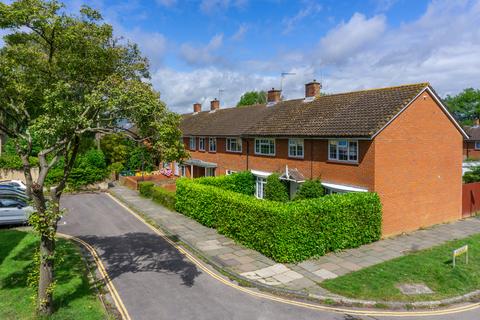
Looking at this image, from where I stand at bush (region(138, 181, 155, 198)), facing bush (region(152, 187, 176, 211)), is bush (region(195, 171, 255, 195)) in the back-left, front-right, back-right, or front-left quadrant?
front-left

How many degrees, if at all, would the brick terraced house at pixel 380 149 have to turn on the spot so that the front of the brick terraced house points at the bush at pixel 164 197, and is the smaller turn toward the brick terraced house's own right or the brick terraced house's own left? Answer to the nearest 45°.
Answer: approximately 45° to the brick terraced house's own right

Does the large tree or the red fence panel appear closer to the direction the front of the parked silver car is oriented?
the red fence panel

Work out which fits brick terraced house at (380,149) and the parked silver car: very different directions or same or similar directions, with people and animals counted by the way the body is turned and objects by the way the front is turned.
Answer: very different directions

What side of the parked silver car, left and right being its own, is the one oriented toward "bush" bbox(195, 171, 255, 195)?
front

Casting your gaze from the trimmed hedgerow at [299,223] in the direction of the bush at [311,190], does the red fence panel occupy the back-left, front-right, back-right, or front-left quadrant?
front-right

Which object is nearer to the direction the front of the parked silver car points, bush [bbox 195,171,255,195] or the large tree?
the bush

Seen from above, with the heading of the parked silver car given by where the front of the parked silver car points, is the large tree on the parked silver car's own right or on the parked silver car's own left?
on the parked silver car's own right

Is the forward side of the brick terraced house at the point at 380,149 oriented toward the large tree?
yes

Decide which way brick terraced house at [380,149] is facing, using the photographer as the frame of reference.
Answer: facing the viewer and to the left of the viewer

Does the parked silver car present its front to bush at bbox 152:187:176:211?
yes

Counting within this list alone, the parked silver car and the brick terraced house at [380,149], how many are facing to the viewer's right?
1

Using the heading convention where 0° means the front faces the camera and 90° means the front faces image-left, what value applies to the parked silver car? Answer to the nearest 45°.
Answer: approximately 270°
